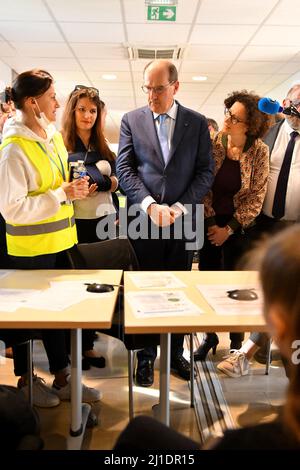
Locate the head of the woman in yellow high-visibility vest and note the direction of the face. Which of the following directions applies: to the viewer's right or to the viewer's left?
to the viewer's right

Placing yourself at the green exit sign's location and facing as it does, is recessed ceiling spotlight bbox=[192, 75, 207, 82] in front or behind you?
behind

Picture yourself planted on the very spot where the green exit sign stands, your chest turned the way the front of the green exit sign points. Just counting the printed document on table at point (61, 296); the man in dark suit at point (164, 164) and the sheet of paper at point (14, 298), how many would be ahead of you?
3

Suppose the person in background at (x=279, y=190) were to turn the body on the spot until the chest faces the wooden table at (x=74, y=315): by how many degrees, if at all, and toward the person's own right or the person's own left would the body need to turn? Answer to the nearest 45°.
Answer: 0° — they already face it

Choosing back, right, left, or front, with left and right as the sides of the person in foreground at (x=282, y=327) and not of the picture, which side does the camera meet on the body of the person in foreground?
back

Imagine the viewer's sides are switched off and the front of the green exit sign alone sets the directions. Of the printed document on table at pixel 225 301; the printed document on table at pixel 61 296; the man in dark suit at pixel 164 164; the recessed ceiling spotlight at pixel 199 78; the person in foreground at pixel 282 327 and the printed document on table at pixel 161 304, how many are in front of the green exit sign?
5

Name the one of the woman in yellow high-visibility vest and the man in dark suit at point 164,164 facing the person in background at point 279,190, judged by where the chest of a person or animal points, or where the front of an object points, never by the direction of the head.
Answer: the woman in yellow high-visibility vest

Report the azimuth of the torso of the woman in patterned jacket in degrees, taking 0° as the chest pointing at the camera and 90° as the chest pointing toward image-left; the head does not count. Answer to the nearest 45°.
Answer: approximately 45°

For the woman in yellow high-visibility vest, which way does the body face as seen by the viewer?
to the viewer's right

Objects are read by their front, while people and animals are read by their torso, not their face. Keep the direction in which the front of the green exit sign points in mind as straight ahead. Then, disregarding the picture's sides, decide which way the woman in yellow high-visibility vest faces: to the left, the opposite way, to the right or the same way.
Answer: to the left

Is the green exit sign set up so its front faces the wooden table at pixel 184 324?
yes
